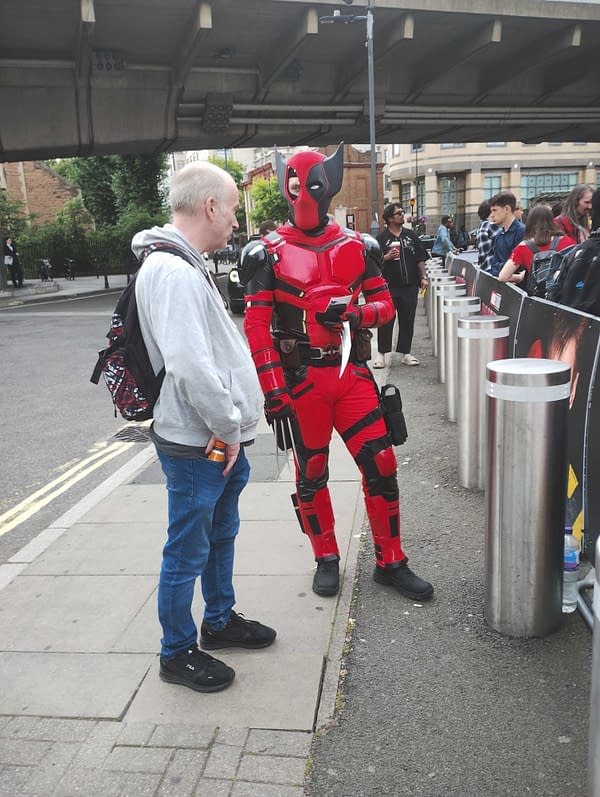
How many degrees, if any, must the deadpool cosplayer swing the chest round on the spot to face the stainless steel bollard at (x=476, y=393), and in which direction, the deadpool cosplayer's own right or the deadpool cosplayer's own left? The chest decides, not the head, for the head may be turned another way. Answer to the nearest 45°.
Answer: approximately 135° to the deadpool cosplayer's own left

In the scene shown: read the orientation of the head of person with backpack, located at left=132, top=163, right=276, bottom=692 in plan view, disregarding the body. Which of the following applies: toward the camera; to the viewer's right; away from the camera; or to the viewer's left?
to the viewer's right

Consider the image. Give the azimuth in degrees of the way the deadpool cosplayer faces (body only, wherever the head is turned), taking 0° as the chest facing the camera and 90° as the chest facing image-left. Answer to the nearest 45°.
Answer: approximately 0°

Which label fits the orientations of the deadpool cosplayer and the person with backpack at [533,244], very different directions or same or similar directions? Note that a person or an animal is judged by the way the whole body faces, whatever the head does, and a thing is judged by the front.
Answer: very different directions

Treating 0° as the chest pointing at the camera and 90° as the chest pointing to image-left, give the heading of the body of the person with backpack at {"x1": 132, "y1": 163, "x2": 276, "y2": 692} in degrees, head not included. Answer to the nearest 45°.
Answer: approximately 270°

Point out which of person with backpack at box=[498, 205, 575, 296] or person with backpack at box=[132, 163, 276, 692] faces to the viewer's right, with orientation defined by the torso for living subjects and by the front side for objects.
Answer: person with backpack at box=[132, 163, 276, 692]

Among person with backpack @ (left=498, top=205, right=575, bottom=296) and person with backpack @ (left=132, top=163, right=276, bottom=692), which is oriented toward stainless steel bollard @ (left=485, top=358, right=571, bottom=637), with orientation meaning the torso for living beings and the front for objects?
person with backpack @ (left=132, top=163, right=276, bottom=692)

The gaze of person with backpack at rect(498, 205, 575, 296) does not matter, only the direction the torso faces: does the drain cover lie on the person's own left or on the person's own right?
on the person's own left
